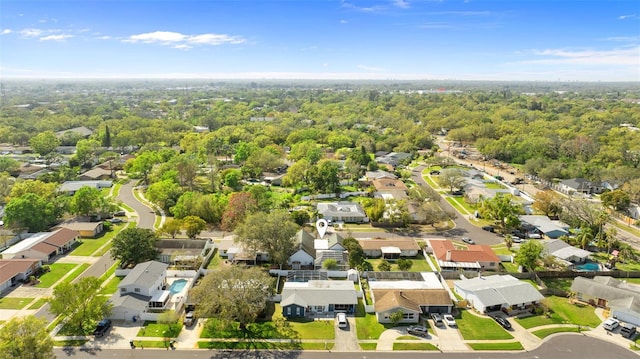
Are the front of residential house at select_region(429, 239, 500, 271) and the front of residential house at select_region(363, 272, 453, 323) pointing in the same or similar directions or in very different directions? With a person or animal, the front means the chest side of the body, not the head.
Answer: very different directions

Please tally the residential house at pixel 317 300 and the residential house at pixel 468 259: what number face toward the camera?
1

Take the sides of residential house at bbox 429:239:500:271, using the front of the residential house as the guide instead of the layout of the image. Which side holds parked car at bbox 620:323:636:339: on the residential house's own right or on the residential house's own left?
on the residential house's own right

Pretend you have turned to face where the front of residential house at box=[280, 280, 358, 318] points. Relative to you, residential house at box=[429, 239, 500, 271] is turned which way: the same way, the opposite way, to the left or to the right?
the opposite way

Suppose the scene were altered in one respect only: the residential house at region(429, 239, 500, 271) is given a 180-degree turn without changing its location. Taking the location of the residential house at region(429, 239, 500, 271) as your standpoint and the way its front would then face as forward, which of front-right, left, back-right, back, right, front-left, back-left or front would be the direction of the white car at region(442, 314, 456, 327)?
front

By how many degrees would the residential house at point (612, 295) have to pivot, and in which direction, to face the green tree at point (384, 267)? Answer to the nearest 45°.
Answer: approximately 45° to its right

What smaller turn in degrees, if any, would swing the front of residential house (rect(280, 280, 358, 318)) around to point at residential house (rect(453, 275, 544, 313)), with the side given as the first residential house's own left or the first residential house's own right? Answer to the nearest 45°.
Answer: approximately 90° to the first residential house's own left

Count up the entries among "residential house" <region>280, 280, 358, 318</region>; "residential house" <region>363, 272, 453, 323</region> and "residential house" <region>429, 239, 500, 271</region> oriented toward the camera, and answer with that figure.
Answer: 2

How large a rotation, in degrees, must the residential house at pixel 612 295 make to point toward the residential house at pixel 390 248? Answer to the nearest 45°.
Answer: approximately 45° to its right

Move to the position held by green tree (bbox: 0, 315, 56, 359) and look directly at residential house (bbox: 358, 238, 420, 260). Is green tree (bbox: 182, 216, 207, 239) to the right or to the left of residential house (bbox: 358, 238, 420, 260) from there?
left
